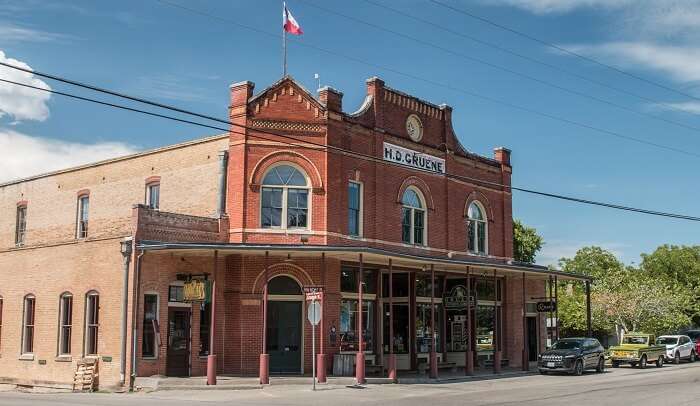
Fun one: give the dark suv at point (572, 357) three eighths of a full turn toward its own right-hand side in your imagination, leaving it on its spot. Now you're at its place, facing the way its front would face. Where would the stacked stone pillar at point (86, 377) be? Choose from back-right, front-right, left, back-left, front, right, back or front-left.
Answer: back-left

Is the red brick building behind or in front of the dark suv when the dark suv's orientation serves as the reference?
in front

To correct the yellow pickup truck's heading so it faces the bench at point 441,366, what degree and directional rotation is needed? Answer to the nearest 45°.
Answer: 0° — it already faces it

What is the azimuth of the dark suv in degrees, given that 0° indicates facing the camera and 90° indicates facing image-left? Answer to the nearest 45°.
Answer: approximately 45°

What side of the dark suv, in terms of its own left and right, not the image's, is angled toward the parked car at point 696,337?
back

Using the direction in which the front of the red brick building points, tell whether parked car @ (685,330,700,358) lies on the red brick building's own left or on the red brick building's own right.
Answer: on the red brick building's own left

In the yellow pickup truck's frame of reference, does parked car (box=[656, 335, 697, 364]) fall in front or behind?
behind

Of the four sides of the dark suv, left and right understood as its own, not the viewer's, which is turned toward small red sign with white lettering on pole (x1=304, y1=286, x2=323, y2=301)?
front
